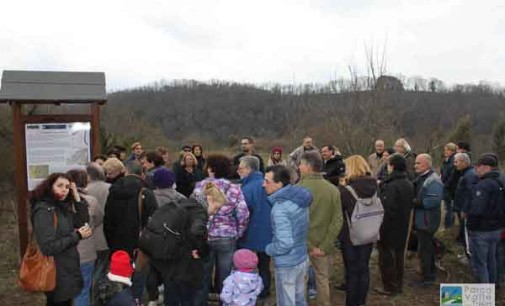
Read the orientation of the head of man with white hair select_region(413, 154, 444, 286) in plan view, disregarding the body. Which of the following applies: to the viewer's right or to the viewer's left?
to the viewer's left

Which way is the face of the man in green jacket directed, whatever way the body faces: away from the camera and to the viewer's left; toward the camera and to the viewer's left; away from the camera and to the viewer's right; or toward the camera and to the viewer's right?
away from the camera and to the viewer's left

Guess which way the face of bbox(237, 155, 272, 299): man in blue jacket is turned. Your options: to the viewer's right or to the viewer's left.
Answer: to the viewer's left

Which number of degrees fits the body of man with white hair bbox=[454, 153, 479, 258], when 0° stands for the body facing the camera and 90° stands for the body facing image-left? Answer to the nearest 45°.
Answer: approximately 90°

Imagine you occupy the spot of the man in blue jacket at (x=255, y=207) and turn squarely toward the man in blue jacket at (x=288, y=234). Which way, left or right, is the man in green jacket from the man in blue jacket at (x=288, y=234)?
left

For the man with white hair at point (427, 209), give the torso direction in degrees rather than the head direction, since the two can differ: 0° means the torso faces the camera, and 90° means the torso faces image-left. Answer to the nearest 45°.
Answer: approximately 90°

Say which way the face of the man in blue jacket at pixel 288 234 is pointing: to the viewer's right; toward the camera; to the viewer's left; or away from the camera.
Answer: to the viewer's left
